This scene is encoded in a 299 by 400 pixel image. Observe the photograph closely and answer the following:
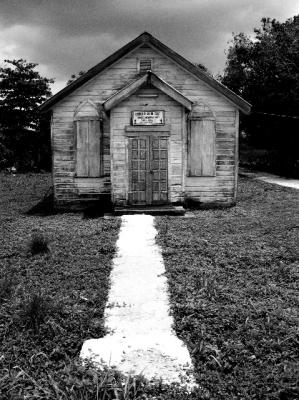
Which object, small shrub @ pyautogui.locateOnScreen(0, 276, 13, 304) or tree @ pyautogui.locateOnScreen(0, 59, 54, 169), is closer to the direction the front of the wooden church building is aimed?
the small shrub

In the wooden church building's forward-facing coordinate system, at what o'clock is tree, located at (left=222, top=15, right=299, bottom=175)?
The tree is roughly at 7 o'clock from the wooden church building.

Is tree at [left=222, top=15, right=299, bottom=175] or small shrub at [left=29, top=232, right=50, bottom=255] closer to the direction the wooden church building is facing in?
the small shrub

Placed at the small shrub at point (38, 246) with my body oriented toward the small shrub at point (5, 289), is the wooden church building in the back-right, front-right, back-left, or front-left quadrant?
back-left

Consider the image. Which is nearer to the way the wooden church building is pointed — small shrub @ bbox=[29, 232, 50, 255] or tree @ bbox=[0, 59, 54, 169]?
the small shrub

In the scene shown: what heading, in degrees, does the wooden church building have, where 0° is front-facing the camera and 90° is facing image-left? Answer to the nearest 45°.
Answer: approximately 0°

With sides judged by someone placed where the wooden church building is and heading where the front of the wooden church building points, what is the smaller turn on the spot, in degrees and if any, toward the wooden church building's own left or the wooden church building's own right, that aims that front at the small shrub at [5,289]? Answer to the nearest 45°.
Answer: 0° — it already faces it

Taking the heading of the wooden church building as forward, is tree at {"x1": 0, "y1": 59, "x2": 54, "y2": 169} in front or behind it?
behind
